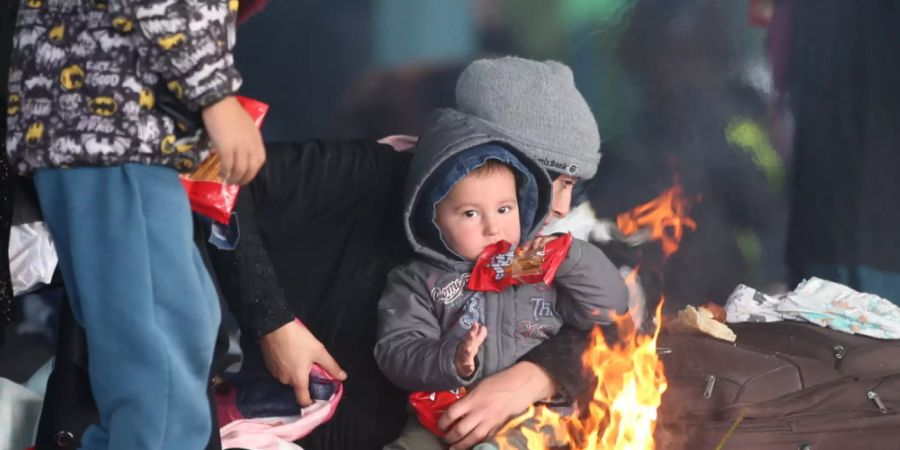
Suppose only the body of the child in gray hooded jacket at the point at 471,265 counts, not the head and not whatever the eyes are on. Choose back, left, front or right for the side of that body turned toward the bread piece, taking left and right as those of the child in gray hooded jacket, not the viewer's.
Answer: left

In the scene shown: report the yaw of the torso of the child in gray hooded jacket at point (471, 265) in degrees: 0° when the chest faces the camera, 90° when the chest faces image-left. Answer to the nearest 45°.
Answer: approximately 315°

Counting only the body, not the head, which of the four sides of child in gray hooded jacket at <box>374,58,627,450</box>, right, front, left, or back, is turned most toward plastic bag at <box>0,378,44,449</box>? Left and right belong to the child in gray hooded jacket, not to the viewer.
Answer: right

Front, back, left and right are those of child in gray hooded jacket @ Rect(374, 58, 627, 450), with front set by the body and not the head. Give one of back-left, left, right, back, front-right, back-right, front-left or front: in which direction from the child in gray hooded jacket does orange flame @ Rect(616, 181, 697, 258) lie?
left

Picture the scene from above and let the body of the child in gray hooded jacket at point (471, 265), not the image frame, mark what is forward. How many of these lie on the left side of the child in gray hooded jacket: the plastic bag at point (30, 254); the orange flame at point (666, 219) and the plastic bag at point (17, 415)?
1
